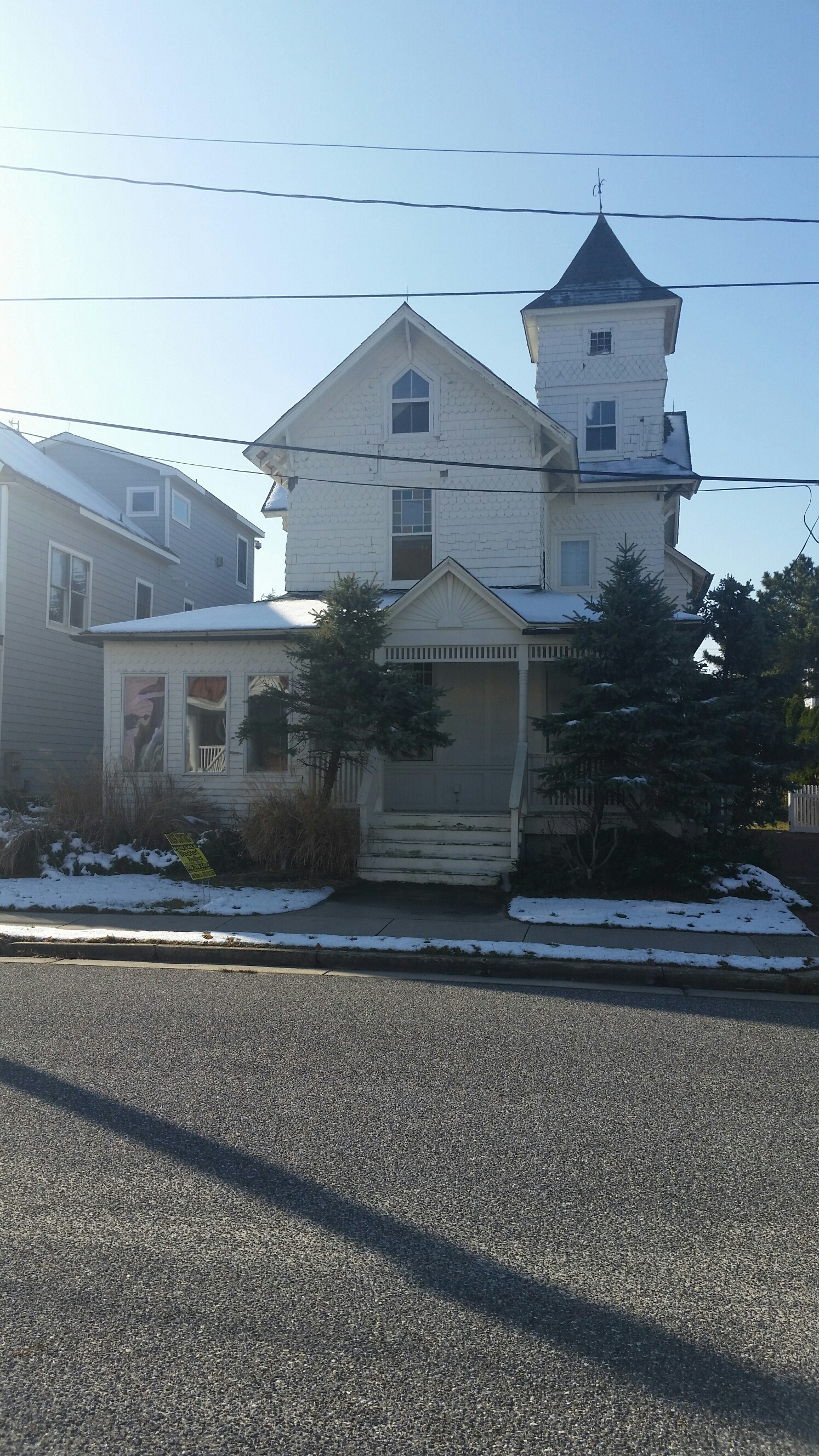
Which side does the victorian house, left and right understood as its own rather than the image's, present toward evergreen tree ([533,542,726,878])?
front

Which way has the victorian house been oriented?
toward the camera

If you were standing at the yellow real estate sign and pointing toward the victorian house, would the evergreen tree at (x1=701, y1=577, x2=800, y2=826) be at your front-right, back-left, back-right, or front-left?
front-right

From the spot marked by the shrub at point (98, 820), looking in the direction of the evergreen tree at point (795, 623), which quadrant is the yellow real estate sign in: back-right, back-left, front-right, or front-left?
front-right

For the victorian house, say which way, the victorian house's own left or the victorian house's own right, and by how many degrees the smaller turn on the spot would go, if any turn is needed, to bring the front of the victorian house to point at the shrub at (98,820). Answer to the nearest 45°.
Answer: approximately 45° to the victorian house's own right

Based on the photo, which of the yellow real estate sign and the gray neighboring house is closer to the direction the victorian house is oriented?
the yellow real estate sign

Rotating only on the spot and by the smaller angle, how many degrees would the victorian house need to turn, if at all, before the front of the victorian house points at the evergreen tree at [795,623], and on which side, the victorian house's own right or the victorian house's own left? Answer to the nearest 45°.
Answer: approximately 135° to the victorian house's own left

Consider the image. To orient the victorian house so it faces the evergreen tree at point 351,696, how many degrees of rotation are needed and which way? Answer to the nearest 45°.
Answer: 0° — it already faces it

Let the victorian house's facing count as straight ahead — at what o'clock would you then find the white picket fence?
The white picket fence is roughly at 8 o'clock from the victorian house.

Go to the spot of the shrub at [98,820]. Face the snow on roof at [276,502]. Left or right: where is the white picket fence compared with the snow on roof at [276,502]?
right

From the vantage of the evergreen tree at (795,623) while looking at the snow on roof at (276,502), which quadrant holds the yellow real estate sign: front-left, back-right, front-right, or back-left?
front-left

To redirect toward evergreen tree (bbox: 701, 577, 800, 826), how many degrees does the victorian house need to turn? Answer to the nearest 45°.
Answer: approximately 45° to its left
